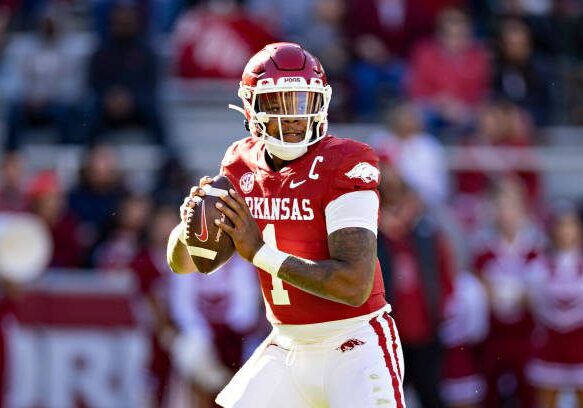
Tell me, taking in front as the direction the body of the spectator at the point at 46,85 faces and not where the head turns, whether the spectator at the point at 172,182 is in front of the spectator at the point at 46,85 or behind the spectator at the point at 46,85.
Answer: in front

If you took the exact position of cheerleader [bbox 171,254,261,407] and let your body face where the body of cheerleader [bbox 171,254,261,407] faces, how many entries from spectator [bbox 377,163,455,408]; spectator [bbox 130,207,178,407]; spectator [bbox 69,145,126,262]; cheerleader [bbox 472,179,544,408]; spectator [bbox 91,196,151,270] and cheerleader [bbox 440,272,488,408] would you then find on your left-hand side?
3

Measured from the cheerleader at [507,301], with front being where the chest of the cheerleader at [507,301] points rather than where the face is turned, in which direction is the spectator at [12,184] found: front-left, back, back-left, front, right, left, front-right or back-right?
right

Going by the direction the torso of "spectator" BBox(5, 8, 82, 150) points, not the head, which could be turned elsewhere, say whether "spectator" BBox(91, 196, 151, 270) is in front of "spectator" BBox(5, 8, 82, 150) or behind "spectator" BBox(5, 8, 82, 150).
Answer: in front

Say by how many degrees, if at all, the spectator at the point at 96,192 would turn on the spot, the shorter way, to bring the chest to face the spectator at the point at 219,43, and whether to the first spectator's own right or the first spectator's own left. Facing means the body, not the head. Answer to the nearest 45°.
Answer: approximately 135° to the first spectator's own left

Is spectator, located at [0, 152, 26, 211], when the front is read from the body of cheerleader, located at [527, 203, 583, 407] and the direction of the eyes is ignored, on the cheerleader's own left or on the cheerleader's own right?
on the cheerleader's own right

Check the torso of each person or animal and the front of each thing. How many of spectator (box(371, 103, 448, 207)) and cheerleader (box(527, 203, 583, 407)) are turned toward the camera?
2

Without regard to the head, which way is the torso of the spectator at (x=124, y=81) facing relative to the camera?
toward the camera

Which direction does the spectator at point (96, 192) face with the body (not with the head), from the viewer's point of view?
toward the camera

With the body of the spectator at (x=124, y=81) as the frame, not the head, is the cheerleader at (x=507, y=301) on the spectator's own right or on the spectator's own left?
on the spectator's own left
